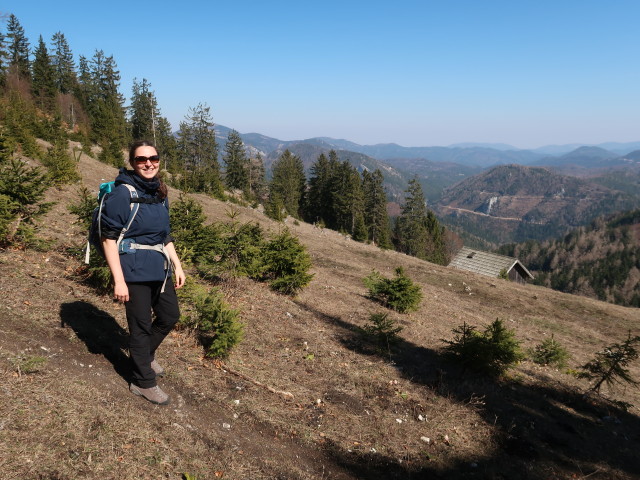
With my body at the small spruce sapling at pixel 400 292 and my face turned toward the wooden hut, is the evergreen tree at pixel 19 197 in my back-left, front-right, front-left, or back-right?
back-left

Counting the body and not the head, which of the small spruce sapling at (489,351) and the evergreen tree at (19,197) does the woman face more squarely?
the small spruce sapling

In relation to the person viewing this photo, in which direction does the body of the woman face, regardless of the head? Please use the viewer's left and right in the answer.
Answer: facing the viewer and to the right of the viewer

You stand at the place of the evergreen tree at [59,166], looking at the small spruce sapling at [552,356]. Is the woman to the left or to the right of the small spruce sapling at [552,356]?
right

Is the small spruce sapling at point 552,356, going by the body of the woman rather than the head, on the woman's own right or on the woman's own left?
on the woman's own left

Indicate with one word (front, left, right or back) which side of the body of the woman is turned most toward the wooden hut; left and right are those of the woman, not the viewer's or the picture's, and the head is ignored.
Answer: left

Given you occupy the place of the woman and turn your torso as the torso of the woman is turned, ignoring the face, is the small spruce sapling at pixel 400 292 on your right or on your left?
on your left

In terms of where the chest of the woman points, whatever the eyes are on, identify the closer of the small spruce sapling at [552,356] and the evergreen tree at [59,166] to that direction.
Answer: the small spruce sapling
